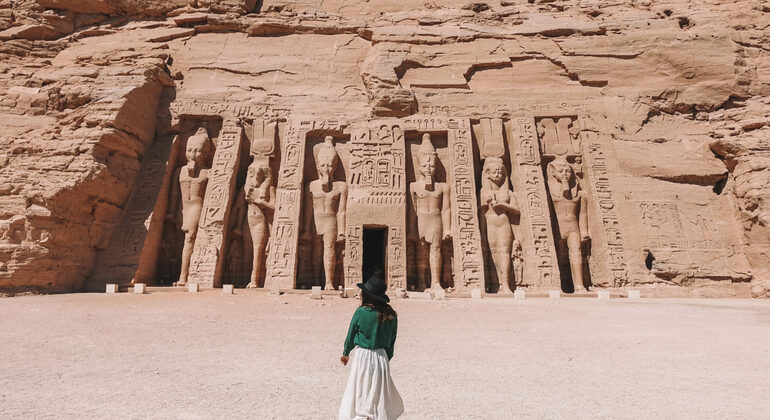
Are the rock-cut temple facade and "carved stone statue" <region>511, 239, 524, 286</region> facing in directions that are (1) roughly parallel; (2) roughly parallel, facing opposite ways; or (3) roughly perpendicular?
roughly parallel

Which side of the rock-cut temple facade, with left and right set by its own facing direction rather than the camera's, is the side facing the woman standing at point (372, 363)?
front

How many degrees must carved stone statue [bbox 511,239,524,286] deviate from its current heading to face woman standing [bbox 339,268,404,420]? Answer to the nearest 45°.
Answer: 0° — it already faces them

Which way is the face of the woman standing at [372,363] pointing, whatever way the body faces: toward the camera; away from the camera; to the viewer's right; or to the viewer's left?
away from the camera

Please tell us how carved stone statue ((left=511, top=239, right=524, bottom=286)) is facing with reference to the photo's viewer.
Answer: facing the viewer

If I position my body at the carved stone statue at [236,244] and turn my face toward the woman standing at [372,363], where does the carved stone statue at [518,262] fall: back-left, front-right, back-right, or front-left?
front-left

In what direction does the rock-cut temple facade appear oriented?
toward the camera

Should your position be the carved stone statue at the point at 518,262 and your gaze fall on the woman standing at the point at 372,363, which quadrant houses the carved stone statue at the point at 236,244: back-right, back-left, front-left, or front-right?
front-right
